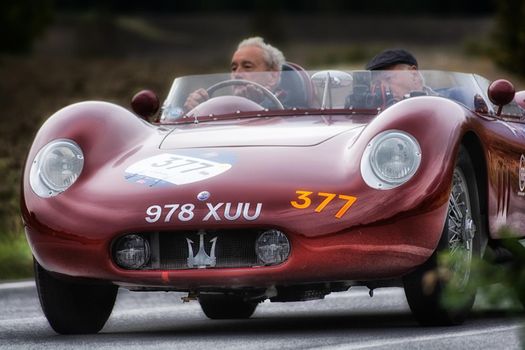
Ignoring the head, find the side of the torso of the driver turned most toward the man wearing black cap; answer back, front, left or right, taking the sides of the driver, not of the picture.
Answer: left

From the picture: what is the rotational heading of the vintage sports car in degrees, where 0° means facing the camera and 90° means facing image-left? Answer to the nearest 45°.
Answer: approximately 45°

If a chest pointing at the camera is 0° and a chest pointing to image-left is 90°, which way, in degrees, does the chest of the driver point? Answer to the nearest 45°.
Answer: approximately 45°
